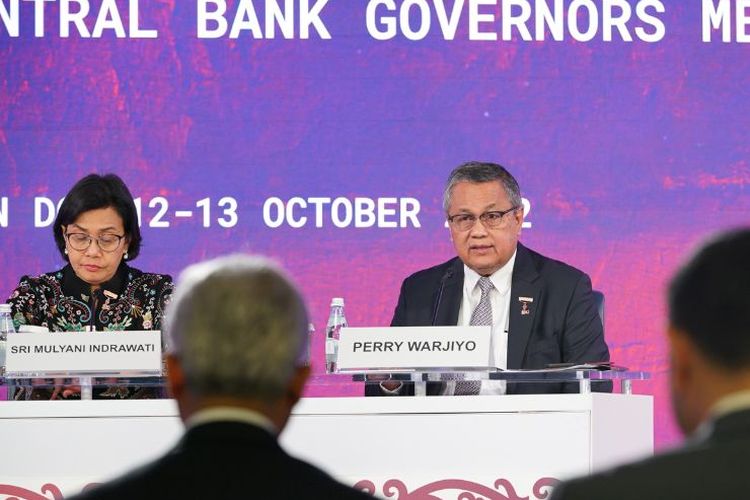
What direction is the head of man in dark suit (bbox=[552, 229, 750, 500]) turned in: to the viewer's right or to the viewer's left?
to the viewer's left

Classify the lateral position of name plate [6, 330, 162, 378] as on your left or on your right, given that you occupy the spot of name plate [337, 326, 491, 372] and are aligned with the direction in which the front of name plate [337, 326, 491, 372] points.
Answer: on your right

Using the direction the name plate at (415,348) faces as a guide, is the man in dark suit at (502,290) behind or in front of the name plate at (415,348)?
behind

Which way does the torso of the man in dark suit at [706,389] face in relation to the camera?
away from the camera

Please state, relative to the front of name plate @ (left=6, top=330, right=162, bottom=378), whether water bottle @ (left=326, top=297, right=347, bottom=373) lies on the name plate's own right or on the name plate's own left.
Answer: on the name plate's own left

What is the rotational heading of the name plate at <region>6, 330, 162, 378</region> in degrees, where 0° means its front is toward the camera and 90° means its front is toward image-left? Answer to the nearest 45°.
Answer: approximately 0°

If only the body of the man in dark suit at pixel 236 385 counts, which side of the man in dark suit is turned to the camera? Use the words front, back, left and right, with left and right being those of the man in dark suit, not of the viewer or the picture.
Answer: back

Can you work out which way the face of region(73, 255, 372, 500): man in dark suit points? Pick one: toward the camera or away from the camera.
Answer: away from the camera

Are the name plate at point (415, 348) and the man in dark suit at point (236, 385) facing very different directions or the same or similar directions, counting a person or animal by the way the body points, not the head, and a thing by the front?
very different directions

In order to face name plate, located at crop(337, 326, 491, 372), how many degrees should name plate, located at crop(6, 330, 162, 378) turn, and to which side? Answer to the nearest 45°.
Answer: approximately 90° to its left

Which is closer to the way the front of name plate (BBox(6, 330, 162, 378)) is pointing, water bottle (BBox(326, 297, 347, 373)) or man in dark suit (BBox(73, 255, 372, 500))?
the man in dark suit

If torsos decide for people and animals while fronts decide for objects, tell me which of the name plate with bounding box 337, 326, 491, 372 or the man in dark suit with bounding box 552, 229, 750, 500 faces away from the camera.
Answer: the man in dark suit
